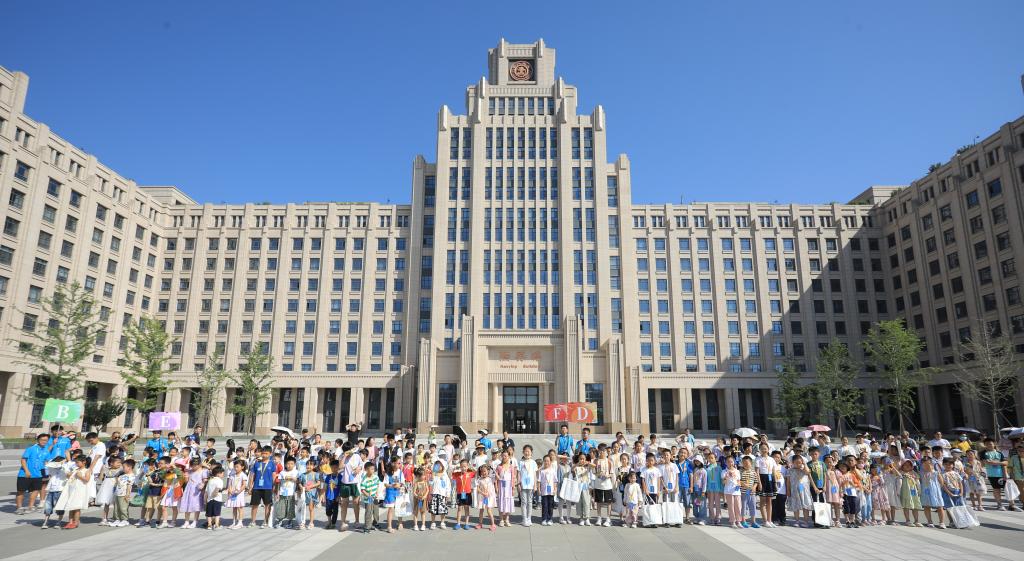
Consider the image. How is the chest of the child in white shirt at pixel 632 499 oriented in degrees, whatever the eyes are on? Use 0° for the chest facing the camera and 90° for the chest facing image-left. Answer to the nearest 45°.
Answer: approximately 0°

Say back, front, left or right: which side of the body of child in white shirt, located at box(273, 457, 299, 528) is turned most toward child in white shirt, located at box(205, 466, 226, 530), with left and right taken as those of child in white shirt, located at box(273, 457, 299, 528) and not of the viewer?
right

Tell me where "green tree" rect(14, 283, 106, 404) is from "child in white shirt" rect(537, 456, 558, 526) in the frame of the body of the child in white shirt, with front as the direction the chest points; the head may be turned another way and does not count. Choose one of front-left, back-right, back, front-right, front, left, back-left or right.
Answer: back-right

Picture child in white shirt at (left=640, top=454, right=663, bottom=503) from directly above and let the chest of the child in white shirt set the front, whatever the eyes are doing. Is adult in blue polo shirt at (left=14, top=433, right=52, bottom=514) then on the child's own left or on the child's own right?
on the child's own right

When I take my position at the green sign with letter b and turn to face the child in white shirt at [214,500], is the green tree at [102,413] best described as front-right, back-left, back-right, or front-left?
back-left

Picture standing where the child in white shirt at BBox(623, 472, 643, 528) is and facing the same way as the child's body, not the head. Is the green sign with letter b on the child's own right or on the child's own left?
on the child's own right

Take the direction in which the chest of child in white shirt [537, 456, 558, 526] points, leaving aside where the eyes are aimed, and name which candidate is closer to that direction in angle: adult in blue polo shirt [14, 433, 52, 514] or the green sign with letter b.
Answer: the adult in blue polo shirt

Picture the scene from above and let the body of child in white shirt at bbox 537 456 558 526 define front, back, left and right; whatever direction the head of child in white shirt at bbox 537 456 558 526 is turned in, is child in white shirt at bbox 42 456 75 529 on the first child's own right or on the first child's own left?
on the first child's own right
